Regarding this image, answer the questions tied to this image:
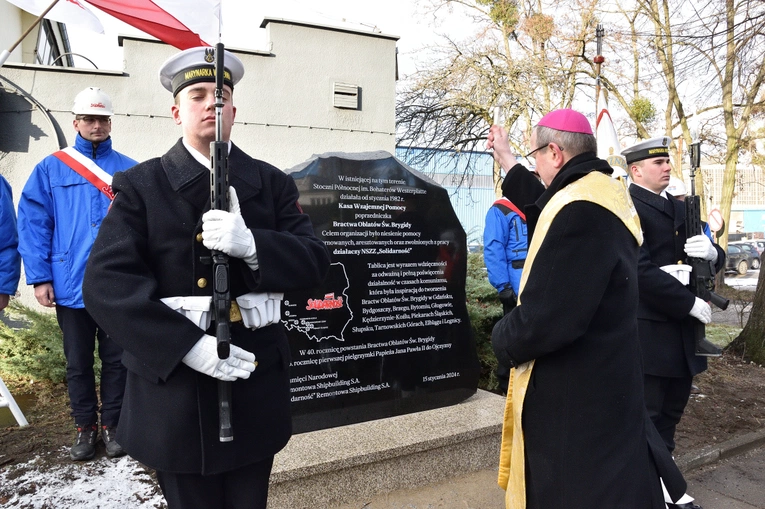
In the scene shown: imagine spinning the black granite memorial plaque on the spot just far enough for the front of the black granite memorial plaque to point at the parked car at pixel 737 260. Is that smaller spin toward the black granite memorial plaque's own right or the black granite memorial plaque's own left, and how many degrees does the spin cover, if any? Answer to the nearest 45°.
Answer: approximately 90° to the black granite memorial plaque's own left

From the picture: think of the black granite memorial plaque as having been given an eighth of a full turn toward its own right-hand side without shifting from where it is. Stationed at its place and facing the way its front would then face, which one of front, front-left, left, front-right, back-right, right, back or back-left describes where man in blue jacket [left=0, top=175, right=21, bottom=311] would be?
right

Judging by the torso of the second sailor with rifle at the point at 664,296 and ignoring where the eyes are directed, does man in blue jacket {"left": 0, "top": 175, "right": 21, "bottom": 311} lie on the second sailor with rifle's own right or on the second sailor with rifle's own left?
on the second sailor with rifle's own right

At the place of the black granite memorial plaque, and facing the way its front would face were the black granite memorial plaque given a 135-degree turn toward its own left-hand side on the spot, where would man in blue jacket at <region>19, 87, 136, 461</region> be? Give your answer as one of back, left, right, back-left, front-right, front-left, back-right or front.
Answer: left

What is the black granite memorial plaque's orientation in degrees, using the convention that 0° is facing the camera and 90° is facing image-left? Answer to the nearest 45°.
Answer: approximately 315°

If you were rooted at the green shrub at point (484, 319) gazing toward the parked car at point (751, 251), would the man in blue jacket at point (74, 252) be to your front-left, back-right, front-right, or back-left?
back-left
